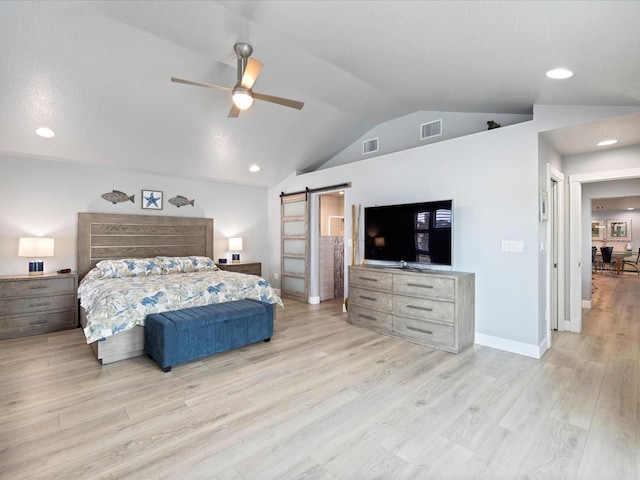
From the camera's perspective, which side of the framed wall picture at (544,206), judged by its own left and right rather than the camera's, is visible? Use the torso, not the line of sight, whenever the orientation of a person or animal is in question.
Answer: right

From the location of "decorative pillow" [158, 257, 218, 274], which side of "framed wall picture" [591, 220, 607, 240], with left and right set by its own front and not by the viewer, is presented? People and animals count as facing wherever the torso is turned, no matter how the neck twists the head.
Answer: front

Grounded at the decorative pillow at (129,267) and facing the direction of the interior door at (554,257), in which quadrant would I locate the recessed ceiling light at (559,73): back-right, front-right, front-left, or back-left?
front-right

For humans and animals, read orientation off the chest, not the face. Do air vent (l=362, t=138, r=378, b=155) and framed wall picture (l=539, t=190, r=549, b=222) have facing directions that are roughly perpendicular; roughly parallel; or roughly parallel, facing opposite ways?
roughly perpendicular

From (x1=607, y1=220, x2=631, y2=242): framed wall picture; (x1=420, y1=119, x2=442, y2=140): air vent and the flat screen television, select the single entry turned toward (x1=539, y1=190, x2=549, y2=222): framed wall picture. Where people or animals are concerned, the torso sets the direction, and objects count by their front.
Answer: (x1=607, y1=220, x2=631, y2=242): framed wall picture

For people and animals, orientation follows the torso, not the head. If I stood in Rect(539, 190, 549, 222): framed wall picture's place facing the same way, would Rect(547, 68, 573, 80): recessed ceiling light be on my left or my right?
on my right

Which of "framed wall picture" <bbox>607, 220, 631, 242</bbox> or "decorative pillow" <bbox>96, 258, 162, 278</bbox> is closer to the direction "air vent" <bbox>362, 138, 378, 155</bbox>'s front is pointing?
the decorative pillow

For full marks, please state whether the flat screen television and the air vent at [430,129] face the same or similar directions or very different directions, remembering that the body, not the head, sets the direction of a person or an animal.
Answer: same or similar directions

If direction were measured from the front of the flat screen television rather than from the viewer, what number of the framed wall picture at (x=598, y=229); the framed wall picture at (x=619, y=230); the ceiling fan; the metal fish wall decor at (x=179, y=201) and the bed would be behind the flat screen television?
2

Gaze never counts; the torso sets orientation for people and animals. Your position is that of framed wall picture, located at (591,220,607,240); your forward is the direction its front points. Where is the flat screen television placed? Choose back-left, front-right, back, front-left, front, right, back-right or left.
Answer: front

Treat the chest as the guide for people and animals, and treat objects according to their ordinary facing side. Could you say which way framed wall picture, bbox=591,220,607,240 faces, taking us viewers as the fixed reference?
facing the viewer

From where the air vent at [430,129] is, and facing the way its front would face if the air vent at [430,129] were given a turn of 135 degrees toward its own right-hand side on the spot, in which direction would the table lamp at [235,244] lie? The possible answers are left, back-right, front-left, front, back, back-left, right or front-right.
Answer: left

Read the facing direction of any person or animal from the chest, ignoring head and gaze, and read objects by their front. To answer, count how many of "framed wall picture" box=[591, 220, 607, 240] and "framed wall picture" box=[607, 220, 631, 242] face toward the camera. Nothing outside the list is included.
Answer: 2
